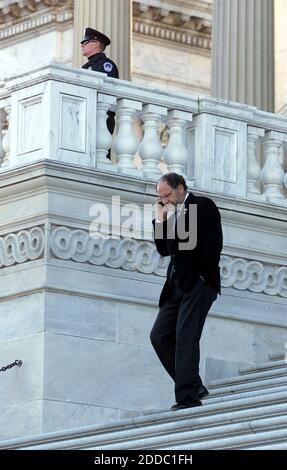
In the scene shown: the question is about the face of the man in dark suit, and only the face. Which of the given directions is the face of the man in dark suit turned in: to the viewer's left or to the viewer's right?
to the viewer's left

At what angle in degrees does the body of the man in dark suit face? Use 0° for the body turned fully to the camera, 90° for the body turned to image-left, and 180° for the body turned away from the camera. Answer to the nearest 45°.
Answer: approximately 45°

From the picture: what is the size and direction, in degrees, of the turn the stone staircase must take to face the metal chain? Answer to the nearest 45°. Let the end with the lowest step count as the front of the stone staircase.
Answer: approximately 90° to its right

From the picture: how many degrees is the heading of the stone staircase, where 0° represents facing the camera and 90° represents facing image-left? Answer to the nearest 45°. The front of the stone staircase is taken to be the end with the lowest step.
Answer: approximately 45°

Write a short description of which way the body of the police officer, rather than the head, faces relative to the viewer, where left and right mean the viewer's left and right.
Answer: facing the viewer and to the left of the viewer

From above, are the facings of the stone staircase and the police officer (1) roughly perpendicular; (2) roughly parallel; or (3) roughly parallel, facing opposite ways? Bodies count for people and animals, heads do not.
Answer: roughly parallel
